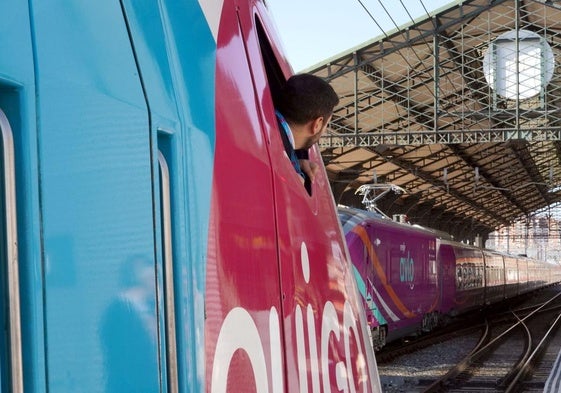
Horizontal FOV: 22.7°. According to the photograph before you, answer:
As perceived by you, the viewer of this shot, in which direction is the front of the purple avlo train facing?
facing the viewer and to the left of the viewer
